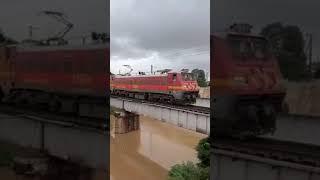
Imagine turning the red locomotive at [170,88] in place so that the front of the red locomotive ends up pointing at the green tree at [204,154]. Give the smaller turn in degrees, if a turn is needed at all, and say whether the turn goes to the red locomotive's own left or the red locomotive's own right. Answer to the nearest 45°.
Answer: approximately 45° to the red locomotive's own right

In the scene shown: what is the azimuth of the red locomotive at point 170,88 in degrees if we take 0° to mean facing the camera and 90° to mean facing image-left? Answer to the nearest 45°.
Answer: approximately 315°
